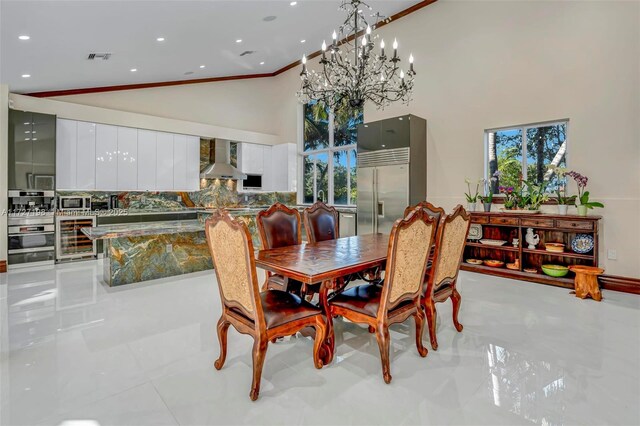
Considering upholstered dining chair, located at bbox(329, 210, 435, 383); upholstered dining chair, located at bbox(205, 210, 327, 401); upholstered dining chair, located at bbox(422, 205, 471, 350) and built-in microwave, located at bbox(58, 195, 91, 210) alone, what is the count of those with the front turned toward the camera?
1

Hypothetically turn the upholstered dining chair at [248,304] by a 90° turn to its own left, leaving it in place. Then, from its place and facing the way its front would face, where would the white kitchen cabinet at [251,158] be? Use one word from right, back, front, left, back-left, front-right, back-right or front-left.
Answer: front-right

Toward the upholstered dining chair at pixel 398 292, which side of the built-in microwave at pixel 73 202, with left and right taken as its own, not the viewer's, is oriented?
front

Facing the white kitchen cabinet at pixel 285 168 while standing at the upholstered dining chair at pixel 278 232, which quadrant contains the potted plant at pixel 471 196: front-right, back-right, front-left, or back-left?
front-right

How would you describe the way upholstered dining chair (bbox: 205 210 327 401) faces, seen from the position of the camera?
facing away from the viewer and to the right of the viewer

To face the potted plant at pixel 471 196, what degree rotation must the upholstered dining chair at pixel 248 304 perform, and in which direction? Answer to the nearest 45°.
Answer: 0° — it already faces it

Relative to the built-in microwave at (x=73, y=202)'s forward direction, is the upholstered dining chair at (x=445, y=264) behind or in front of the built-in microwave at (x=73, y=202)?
in front

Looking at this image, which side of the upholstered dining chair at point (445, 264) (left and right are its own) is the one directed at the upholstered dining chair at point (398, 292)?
left

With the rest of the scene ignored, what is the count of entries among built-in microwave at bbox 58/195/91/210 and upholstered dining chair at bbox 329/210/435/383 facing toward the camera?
1

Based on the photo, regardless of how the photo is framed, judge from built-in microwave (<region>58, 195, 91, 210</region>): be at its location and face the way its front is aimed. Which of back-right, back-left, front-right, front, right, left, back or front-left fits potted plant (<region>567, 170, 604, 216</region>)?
front-left

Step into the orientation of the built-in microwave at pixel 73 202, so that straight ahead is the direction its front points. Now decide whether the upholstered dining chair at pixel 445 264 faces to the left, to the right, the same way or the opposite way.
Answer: the opposite way

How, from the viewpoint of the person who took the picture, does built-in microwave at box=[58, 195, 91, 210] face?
facing the viewer

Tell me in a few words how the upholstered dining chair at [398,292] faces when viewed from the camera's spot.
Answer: facing away from the viewer and to the left of the viewer

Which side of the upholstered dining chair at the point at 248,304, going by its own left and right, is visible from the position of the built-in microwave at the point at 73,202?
left

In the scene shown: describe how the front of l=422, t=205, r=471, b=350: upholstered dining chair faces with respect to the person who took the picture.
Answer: facing away from the viewer and to the left of the viewer

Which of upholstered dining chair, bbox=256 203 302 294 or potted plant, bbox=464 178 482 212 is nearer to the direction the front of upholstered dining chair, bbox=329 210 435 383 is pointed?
the upholstered dining chair

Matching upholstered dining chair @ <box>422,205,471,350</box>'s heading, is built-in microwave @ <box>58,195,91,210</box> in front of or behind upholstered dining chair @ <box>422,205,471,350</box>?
in front

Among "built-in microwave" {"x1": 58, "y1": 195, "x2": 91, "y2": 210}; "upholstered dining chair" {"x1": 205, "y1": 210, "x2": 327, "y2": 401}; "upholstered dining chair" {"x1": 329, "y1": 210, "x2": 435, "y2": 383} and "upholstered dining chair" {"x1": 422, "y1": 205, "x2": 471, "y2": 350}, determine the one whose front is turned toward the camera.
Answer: the built-in microwave
